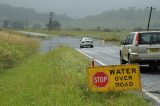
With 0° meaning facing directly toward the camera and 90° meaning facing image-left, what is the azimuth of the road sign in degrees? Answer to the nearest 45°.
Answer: approximately 0°

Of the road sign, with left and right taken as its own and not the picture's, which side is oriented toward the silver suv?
back
